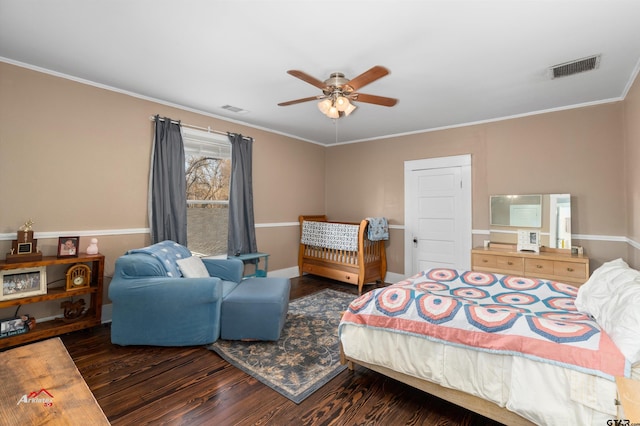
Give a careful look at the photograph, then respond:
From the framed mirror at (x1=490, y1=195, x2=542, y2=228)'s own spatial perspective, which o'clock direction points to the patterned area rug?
The patterned area rug is roughly at 1 o'clock from the framed mirror.

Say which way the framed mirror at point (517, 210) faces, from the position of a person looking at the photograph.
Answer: facing the viewer

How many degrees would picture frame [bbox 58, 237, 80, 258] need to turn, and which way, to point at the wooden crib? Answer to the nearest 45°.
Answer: approximately 90° to its left

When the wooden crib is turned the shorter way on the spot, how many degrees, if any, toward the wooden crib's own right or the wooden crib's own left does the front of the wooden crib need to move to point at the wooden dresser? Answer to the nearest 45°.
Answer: approximately 90° to the wooden crib's own left

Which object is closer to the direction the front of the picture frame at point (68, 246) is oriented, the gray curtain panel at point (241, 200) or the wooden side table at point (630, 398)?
the wooden side table

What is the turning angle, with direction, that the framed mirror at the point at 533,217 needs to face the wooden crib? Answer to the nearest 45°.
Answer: approximately 90° to its right

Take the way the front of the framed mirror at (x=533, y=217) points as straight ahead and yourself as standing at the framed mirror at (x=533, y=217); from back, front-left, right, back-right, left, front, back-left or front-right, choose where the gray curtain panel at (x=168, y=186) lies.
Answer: front-right

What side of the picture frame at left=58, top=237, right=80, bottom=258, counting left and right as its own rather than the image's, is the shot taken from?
front

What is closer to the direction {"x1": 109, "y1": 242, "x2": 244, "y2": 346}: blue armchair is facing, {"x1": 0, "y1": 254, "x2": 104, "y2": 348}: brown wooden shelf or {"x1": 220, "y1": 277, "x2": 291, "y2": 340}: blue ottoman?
the blue ottoman

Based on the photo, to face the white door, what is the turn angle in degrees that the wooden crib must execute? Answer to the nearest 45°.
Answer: approximately 135° to its left

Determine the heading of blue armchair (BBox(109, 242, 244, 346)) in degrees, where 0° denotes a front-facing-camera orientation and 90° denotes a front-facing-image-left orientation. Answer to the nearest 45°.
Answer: approximately 270°

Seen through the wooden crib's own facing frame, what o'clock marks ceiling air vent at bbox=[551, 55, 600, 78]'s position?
The ceiling air vent is roughly at 9 o'clock from the wooden crib.

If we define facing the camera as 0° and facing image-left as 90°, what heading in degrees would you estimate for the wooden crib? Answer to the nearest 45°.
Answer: approximately 45°

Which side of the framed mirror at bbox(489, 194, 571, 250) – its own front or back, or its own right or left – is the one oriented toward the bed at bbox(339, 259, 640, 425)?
front

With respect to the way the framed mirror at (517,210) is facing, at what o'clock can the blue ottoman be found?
The blue ottoman is roughly at 1 o'clock from the framed mirror.
